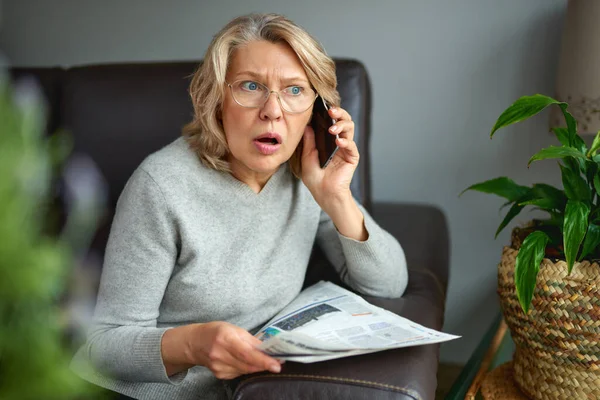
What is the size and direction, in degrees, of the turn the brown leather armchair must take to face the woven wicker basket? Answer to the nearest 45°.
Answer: approximately 45° to its left

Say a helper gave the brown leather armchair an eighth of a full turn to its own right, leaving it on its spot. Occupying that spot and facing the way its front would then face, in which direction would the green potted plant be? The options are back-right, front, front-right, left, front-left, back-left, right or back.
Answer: left

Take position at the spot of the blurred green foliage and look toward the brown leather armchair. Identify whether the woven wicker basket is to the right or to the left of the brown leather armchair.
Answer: right

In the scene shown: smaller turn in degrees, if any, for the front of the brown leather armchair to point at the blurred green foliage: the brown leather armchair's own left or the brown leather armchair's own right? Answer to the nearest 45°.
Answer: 0° — it already faces it

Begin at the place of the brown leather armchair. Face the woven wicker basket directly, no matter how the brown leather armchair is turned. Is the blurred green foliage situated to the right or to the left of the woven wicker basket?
right

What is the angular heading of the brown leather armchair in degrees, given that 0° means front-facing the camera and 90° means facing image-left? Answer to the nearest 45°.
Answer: approximately 0°

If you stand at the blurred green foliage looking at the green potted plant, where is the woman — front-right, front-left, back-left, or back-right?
front-left
